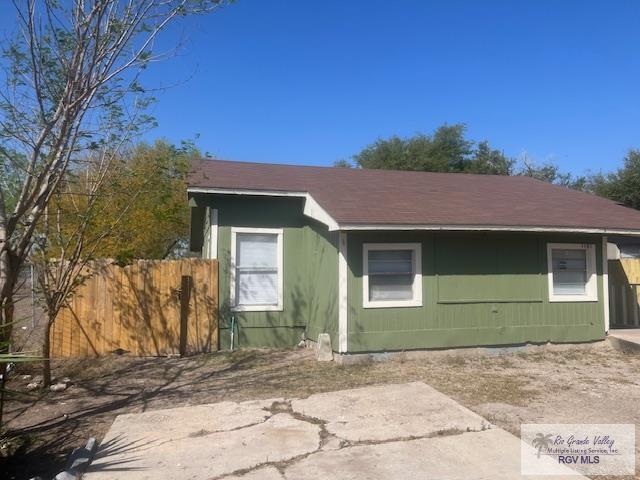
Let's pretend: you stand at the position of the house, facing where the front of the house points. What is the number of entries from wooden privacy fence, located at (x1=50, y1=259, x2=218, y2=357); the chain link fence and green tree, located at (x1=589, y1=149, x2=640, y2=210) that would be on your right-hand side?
2

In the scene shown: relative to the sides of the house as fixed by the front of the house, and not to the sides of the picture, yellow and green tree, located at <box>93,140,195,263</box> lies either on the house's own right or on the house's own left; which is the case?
on the house's own right

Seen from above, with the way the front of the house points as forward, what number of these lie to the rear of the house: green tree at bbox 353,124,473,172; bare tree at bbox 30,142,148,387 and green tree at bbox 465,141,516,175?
2

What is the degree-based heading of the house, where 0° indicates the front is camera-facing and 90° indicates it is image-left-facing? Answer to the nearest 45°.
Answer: approximately 0°

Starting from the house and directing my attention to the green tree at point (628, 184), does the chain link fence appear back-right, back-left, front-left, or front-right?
back-left

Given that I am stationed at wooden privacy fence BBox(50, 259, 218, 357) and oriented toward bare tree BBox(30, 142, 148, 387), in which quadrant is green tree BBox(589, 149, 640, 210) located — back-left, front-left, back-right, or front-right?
back-left

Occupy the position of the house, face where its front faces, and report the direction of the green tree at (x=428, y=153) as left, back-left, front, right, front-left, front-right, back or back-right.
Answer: back

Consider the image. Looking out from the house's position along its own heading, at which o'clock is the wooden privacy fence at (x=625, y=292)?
The wooden privacy fence is roughly at 8 o'clock from the house.

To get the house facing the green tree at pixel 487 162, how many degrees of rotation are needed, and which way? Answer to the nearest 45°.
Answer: approximately 180°

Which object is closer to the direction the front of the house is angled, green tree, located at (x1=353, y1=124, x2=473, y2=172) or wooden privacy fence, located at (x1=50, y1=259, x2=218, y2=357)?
the wooden privacy fence

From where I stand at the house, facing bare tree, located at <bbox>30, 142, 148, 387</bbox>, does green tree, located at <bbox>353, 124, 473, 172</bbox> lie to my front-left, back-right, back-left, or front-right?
back-right

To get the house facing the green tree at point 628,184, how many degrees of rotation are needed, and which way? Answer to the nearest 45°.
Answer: approximately 135° to its left

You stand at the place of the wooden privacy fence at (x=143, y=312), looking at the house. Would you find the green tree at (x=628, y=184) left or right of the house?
left

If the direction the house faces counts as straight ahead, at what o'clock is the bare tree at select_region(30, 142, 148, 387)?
The bare tree is roughly at 2 o'clock from the house.

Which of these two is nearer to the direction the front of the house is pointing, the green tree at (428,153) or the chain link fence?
the chain link fence

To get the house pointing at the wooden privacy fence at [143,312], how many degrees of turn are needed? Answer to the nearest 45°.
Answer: approximately 90° to its right
